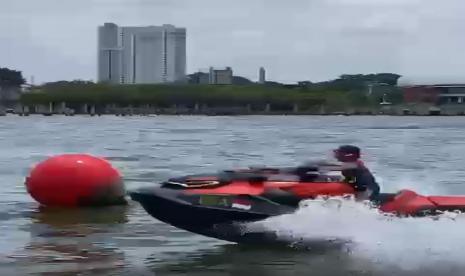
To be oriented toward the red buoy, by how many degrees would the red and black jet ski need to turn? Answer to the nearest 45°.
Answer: approximately 45° to its right

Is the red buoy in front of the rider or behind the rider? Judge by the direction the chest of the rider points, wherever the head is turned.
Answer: in front

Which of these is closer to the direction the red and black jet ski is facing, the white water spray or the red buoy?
the red buoy

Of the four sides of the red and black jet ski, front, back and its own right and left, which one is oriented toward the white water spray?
back

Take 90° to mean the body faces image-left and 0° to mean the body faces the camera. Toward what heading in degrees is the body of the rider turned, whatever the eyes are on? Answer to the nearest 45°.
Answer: approximately 90°

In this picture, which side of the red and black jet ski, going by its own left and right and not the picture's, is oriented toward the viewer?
left
